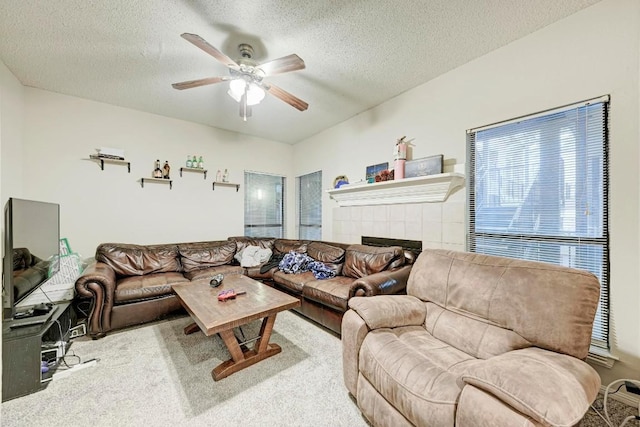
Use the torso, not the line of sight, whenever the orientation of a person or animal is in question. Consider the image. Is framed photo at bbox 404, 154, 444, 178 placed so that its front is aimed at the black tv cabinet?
yes

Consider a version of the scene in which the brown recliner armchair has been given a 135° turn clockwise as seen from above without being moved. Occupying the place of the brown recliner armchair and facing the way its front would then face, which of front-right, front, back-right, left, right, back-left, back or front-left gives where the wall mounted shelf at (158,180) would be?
left

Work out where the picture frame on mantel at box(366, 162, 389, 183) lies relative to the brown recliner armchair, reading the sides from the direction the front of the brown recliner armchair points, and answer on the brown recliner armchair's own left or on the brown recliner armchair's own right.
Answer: on the brown recliner armchair's own right

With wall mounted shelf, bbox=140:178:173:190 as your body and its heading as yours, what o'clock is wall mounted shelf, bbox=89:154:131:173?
wall mounted shelf, bbox=89:154:131:173 is roughly at 3 o'clock from wall mounted shelf, bbox=140:178:173:190.

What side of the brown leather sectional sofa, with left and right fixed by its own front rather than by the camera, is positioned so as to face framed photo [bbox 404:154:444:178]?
left

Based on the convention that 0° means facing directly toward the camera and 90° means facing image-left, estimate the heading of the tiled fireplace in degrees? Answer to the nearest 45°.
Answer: approximately 45°

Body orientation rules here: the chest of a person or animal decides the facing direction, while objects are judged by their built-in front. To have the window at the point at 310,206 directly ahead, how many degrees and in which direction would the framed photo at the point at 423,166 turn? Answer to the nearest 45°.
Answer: approximately 90° to its right

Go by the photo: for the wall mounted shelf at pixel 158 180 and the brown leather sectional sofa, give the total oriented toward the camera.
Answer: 2

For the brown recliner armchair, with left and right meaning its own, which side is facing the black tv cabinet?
front

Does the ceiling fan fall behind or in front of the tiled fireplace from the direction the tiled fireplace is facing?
in front

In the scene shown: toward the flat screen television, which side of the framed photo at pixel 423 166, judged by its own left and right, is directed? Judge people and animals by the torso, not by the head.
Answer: front

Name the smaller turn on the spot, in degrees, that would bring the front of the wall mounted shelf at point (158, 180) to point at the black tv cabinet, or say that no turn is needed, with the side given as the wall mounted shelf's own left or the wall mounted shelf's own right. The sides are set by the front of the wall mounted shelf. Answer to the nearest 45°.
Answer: approximately 45° to the wall mounted shelf's own right

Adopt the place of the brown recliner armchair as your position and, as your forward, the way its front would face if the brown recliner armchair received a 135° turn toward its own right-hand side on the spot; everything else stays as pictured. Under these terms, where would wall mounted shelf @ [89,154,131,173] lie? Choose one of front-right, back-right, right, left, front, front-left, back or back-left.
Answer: left

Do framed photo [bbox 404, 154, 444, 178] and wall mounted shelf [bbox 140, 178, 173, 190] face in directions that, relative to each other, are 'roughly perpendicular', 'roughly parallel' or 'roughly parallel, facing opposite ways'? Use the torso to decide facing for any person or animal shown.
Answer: roughly perpendicular

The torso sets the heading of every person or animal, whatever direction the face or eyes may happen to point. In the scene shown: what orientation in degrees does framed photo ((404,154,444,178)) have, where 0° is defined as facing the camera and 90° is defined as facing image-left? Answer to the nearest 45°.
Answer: approximately 45°
